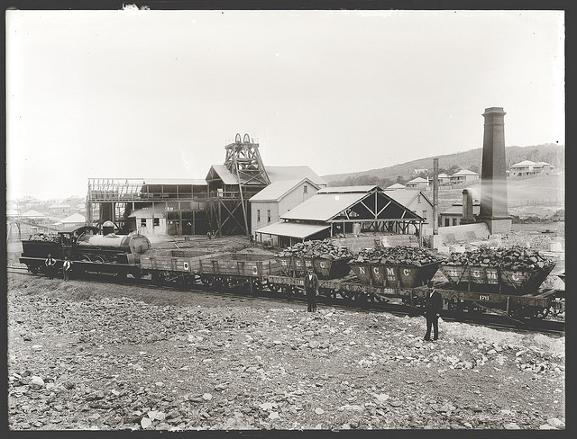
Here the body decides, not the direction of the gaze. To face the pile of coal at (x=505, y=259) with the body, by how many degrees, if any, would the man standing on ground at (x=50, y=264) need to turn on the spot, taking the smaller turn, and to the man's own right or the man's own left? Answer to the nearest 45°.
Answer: approximately 45° to the man's own left

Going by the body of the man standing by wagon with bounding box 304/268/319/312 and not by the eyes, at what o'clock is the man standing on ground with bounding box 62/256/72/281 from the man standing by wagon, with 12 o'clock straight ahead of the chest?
The man standing on ground is roughly at 4 o'clock from the man standing by wagon.

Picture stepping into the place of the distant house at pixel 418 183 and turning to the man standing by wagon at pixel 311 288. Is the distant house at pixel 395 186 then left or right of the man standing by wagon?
right

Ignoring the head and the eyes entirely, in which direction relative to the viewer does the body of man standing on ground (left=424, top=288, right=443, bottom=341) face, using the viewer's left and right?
facing the viewer and to the left of the viewer

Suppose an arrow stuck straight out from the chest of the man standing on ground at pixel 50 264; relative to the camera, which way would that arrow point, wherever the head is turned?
toward the camera

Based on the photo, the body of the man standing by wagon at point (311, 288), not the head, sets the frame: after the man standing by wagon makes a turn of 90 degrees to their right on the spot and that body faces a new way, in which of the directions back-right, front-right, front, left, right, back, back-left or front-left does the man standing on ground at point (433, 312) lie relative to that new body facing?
back-left

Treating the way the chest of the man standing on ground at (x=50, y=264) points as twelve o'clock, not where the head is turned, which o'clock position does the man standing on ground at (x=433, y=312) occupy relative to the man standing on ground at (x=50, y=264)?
the man standing on ground at (x=433, y=312) is roughly at 11 o'clock from the man standing on ground at (x=50, y=264).

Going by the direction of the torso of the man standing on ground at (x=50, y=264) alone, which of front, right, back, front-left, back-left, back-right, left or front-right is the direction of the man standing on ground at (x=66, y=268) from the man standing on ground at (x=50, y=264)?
front-left

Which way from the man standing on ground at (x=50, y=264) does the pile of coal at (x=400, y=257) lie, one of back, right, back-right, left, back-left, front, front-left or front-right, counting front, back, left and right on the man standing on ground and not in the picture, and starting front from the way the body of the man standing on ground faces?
front-left

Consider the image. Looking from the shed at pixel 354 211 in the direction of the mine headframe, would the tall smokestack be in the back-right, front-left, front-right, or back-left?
back-right

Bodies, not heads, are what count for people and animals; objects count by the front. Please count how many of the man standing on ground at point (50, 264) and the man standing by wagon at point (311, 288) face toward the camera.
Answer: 2

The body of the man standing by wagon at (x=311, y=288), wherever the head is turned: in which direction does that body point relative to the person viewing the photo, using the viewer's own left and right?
facing the viewer

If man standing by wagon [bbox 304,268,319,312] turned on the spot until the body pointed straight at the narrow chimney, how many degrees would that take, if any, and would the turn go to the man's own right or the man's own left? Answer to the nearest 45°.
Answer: approximately 135° to the man's own left

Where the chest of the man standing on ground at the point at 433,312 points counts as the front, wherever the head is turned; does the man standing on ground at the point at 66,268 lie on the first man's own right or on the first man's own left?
on the first man's own right
